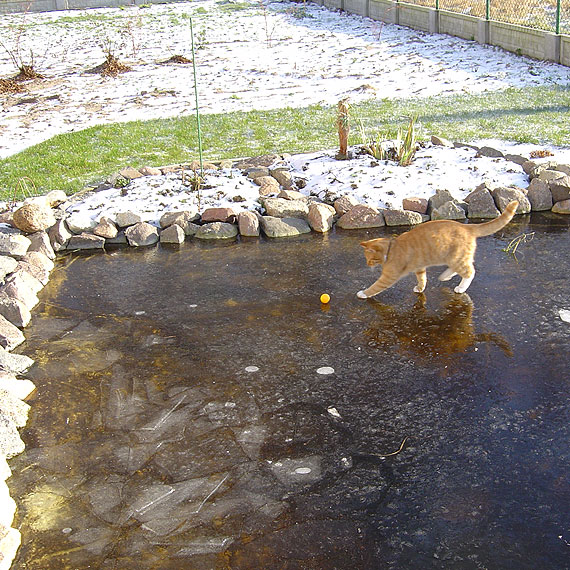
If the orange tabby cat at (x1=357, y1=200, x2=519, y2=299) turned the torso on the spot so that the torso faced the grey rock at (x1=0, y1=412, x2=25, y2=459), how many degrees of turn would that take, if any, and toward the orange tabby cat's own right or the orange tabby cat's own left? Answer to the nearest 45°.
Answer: approximately 45° to the orange tabby cat's own left

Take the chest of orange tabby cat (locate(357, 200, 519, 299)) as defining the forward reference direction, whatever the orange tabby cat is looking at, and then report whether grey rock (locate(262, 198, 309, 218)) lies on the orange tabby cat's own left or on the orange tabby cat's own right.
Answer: on the orange tabby cat's own right

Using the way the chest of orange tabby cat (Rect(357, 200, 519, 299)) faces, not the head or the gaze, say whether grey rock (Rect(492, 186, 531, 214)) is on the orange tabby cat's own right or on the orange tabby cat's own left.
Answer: on the orange tabby cat's own right

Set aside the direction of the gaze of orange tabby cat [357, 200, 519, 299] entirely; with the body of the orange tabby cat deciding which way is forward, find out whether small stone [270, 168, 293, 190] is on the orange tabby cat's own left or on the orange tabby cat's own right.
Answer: on the orange tabby cat's own right

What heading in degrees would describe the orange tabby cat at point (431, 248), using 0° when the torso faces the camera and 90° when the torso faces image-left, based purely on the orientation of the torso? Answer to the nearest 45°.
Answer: approximately 90°

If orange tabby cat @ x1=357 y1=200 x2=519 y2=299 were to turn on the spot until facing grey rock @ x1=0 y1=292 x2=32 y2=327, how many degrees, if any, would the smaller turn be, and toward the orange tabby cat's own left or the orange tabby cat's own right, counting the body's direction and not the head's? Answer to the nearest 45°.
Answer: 0° — it already faces it

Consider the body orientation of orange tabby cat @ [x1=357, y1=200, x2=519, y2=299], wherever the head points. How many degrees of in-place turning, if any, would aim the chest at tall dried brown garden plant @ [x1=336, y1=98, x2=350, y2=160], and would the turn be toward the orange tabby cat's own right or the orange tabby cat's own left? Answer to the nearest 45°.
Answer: approximately 90° to the orange tabby cat's own right

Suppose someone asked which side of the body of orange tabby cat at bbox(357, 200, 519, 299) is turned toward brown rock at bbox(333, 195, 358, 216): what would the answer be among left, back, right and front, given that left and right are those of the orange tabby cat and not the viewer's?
right
